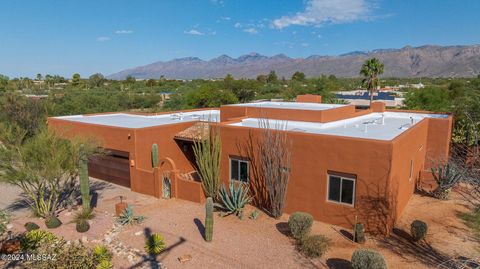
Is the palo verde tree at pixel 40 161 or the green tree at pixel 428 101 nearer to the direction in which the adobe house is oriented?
the palo verde tree

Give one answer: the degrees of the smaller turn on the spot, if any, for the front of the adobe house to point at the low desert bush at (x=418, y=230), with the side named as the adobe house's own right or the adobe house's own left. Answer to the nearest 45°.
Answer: approximately 90° to the adobe house's own left

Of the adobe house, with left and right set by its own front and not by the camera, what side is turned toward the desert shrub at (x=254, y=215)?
front

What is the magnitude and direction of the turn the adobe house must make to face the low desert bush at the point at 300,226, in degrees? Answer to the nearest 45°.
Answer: approximately 45° to its left

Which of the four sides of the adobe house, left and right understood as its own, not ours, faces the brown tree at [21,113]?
right

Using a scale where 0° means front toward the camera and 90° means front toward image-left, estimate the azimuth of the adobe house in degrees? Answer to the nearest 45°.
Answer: approximately 45°

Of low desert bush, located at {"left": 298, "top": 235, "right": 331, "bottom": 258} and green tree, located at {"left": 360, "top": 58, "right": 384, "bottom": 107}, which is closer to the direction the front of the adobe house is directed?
the low desert bush

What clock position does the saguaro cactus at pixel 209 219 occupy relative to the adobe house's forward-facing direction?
The saguaro cactus is roughly at 12 o'clock from the adobe house.

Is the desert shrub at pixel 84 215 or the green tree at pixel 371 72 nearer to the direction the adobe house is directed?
the desert shrub
